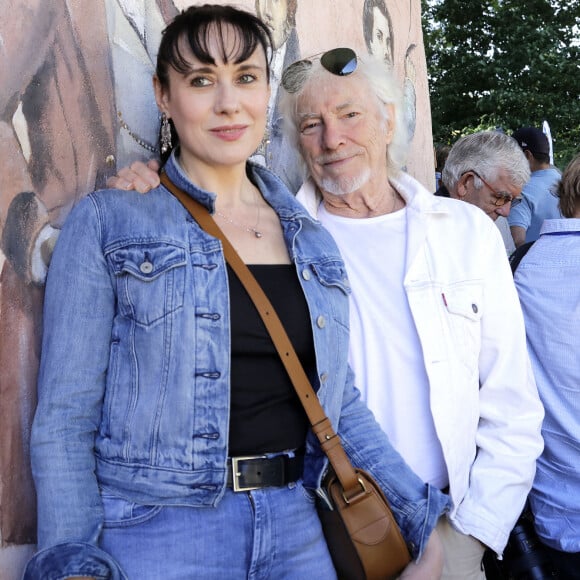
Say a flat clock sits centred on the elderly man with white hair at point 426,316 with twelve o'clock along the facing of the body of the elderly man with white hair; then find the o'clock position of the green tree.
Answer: The green tree is roughly at 5 o'clock from the elderly man with white hair.

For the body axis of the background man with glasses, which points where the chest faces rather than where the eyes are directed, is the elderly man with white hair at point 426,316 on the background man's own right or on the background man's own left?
on the background man's own right

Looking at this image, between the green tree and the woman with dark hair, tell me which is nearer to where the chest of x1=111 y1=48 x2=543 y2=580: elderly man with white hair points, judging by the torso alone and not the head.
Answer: the woman with dark hair

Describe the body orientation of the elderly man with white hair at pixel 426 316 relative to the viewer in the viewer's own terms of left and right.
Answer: facing the viewer and to the left of the viewer

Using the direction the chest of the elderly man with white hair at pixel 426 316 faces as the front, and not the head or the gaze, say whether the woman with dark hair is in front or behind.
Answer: in front

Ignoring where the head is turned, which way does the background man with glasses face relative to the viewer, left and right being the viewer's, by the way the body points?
facing the viewer and to the right of the viewer

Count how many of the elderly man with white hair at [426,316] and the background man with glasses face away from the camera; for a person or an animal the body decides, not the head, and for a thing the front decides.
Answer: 0
